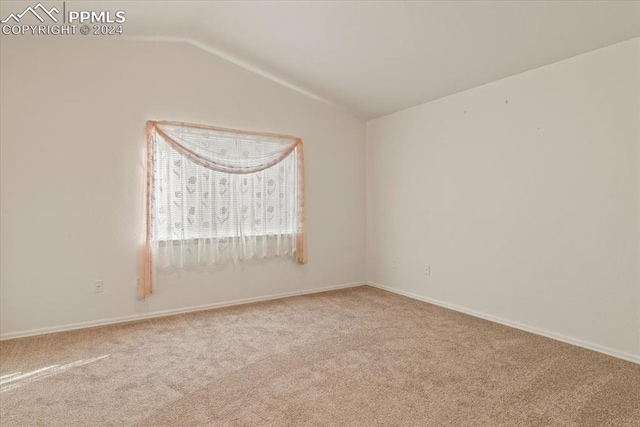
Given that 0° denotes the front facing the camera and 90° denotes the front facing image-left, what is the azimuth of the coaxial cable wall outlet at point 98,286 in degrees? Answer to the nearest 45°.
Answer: approximately 0°
